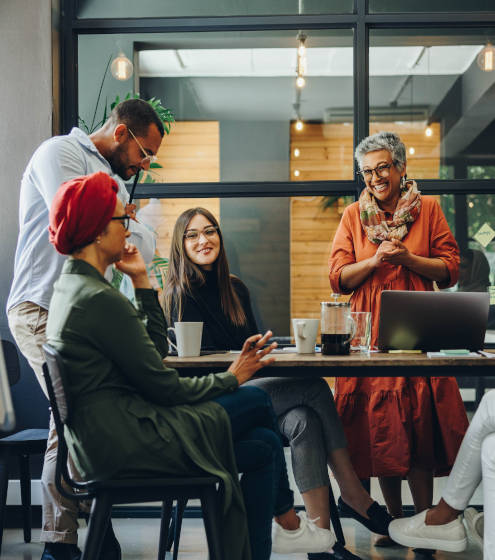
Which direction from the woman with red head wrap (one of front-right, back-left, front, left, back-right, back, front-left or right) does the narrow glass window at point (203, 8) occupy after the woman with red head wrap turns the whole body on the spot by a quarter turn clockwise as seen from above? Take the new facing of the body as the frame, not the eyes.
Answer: back

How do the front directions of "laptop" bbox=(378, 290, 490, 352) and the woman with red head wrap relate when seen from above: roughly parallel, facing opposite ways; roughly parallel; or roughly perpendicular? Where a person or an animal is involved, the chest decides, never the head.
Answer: roughly perpendicular

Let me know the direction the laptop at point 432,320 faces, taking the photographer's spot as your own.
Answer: facing away from the viewer

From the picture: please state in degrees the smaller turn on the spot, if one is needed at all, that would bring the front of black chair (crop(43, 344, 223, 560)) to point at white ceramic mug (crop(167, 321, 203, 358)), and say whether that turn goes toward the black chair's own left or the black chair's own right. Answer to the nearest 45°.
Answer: approximately 90° to the black chair's own left

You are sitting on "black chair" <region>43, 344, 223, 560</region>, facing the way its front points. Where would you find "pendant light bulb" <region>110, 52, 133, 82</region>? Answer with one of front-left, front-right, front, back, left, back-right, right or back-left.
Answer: left

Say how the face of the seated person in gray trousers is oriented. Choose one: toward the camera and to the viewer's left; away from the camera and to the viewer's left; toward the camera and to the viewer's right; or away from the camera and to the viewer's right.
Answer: toward the camera and to the viewer's left

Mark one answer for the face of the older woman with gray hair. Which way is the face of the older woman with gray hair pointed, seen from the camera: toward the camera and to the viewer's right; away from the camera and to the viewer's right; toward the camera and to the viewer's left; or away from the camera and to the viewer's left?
toward the camera and to the viewer's left

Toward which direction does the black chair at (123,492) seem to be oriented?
to the viewer's right

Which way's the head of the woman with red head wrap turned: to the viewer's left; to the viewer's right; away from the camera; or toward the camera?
to the viewer's right

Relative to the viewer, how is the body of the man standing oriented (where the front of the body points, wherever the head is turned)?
to the viewer's right

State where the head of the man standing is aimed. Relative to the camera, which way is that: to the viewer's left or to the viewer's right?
to the viewer's right

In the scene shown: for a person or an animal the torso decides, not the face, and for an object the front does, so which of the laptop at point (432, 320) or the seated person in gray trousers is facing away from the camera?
the laptop

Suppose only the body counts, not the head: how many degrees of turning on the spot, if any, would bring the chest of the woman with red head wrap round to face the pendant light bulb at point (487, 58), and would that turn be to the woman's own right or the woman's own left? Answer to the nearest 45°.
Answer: approximately 45° to the woman's own left

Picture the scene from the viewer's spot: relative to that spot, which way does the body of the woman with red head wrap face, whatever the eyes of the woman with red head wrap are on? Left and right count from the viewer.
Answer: facing to the right of the viewer

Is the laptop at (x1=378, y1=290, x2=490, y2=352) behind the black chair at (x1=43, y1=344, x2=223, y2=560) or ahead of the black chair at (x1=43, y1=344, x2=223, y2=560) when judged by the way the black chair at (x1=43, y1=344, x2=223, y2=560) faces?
ahead
